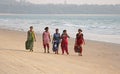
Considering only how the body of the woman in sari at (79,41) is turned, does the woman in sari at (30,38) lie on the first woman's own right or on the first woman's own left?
on the first woman's own right

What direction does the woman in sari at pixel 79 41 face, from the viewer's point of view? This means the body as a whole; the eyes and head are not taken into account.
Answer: toward the camera

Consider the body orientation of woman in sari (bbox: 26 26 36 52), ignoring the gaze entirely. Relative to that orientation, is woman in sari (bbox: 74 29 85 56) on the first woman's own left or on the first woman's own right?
on the first woman's own left

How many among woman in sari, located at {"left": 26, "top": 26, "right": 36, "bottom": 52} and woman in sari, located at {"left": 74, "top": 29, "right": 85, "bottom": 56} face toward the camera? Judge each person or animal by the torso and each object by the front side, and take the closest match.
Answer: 2

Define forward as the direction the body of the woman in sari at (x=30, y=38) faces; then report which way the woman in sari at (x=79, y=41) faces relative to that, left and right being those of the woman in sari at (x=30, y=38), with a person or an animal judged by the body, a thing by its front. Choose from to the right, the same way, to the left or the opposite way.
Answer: the same way
